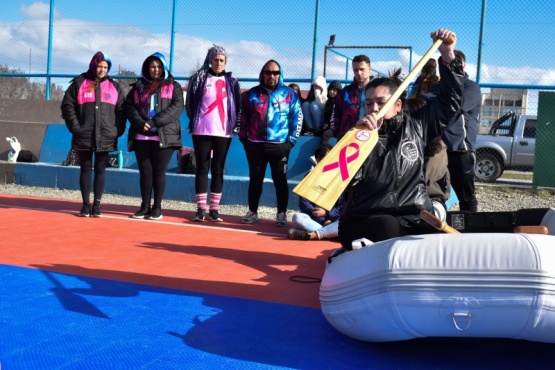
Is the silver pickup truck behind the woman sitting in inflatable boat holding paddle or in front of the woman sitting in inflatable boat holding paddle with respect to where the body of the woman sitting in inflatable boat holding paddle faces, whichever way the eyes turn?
behind

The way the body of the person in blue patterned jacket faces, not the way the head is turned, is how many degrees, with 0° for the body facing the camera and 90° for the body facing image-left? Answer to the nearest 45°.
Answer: approximately 0°

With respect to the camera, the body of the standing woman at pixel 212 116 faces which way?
toward the camera

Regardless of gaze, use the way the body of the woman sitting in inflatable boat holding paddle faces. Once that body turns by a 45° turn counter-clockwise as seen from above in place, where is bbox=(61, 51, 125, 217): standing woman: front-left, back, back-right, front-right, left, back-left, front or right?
back-right

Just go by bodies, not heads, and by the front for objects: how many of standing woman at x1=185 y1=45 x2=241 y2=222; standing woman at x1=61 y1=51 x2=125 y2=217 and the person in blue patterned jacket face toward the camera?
3

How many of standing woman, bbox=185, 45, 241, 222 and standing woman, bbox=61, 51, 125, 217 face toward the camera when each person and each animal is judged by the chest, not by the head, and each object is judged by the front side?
2

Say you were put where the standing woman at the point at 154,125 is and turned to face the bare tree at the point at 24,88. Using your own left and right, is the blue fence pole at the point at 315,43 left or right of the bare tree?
right

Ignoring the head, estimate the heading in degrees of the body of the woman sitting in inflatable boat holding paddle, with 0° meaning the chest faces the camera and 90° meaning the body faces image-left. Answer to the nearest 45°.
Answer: approximately 45°

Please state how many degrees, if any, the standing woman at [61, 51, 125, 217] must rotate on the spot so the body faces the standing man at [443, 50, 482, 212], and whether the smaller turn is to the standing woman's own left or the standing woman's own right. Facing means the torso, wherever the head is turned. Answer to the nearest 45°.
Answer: approximately 45° to the standing woman's own left

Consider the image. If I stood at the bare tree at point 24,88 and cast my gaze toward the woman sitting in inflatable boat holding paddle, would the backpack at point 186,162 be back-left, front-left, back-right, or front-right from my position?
front-left
